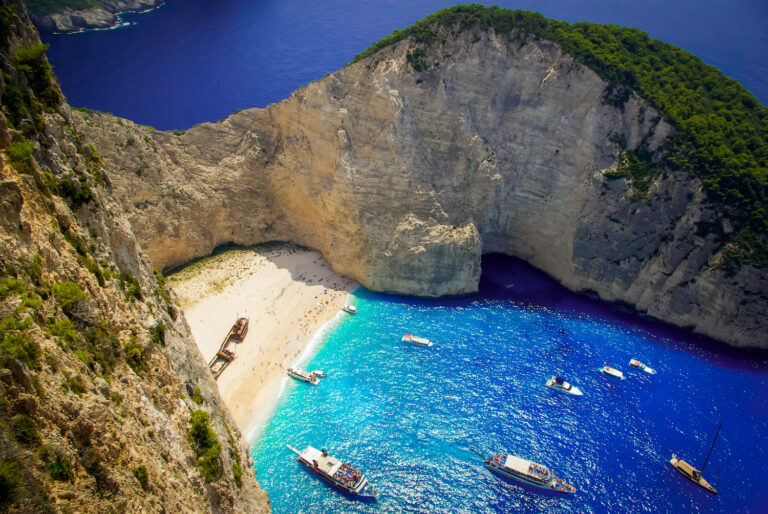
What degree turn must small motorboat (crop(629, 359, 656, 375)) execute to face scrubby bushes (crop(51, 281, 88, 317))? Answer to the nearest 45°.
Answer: approximately 45° to its right

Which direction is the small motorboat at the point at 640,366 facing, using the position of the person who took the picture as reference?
facing the viewer and to the right of the viewer

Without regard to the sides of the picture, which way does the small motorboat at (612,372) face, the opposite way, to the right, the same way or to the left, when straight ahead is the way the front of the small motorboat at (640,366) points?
the same way

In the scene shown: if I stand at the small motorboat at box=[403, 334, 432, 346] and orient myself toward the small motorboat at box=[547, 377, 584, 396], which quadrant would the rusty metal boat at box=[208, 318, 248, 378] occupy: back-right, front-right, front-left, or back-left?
back-right
